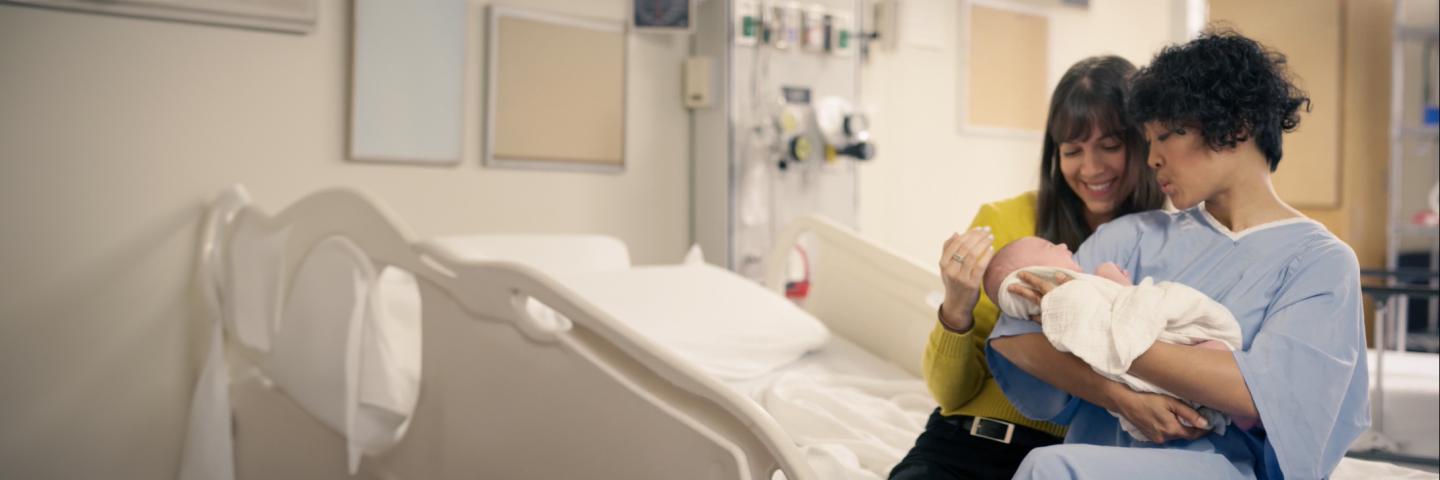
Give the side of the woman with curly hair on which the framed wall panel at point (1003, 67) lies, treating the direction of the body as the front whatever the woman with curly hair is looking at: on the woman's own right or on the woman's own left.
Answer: on the woman's own right

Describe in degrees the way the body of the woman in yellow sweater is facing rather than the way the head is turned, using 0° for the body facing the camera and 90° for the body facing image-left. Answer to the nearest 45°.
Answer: approximately 0°

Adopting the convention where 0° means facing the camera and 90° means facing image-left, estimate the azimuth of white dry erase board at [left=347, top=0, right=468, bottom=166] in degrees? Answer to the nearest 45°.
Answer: approximately 0°

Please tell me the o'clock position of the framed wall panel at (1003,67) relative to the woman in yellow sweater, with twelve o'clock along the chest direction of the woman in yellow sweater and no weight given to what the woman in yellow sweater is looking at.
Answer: The framed wall panel is roughly at 6 o'clock from the woman in yellow sweater.

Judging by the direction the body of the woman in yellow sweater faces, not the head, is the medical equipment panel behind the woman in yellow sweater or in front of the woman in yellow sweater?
behind

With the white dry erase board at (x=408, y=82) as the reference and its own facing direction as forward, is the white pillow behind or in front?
in front

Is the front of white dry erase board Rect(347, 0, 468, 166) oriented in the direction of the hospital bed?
yes

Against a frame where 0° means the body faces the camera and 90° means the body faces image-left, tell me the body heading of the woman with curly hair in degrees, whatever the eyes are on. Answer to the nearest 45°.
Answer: approximately 45°

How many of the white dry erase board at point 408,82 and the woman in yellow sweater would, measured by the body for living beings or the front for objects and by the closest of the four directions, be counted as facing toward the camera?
2
